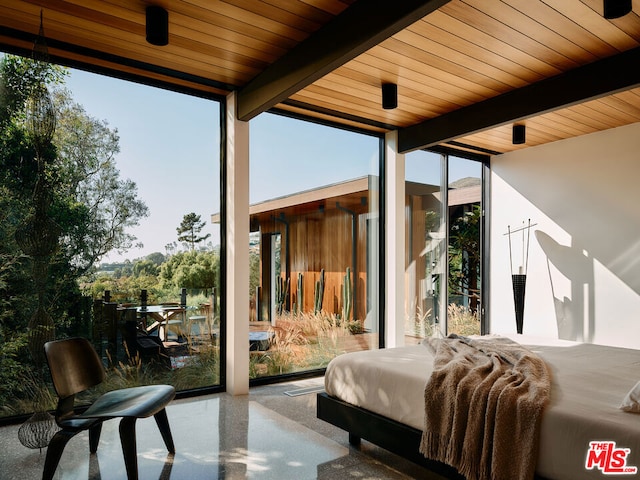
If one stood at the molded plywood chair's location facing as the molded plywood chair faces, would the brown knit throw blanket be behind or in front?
in front

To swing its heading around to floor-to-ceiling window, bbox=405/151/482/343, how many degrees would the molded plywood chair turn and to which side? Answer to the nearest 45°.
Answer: approximately 90° to its left

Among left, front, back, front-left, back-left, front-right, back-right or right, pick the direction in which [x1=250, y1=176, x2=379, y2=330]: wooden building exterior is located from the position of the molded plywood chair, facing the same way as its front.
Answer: left

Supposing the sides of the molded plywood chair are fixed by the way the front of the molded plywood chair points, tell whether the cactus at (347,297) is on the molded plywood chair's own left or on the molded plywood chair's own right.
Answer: on the molded plywood chair's own left

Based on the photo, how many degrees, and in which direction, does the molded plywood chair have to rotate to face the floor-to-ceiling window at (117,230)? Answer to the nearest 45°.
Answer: approximately 135° to its left

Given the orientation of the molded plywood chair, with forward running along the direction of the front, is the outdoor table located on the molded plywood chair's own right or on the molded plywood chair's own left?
on the molded plywood chair's own left

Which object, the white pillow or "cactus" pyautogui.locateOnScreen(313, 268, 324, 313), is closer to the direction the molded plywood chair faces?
the white pillow

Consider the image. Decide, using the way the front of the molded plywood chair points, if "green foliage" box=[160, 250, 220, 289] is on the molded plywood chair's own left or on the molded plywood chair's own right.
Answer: on the molded plywood chair's own left

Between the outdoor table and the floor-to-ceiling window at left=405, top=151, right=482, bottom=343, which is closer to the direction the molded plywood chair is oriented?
the floor-to-ceiling window

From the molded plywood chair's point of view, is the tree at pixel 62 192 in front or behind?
behind

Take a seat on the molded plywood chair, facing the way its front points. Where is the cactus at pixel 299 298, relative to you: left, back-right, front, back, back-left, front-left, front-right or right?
left
